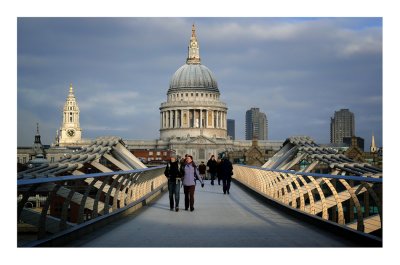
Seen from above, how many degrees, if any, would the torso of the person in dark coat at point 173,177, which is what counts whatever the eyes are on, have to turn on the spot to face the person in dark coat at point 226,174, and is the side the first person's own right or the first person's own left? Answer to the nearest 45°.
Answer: approximately 180°

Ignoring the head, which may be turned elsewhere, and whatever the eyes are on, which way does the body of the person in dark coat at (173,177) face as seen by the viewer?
toward the camera

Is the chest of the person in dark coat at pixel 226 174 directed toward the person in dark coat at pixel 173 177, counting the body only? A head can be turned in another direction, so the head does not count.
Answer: no
